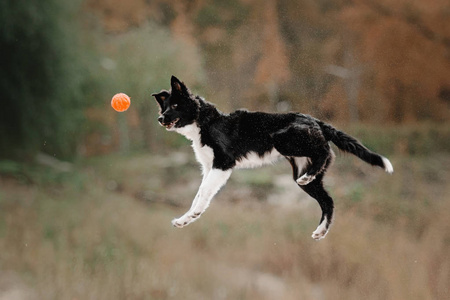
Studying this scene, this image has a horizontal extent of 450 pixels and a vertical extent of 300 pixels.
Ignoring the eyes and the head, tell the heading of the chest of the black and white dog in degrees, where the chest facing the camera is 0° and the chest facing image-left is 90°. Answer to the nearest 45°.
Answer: approximately 90°
